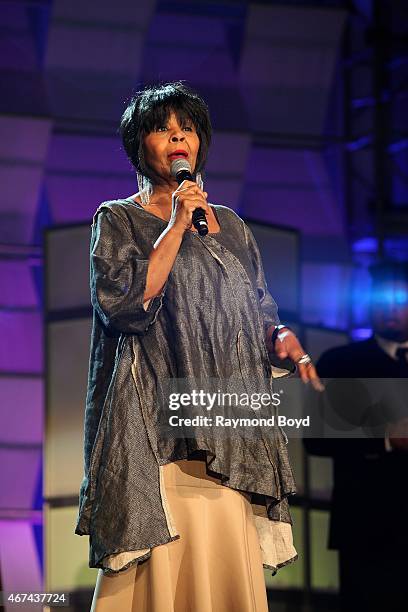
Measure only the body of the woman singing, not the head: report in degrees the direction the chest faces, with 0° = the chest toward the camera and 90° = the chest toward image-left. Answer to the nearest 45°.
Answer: approximately 315°

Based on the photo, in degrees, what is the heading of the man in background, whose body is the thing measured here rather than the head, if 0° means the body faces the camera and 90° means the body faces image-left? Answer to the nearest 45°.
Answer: approximately 0°

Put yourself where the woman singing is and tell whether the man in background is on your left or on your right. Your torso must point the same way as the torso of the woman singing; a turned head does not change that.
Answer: on your left

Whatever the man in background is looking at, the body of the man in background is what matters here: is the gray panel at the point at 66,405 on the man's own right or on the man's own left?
on the man's own right

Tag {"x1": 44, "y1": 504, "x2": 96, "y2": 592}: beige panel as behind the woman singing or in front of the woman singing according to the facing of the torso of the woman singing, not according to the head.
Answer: behind
